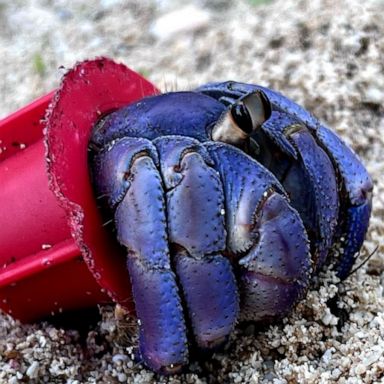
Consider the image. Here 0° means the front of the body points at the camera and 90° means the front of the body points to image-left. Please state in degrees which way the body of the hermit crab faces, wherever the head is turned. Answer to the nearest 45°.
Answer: approximately 315°
